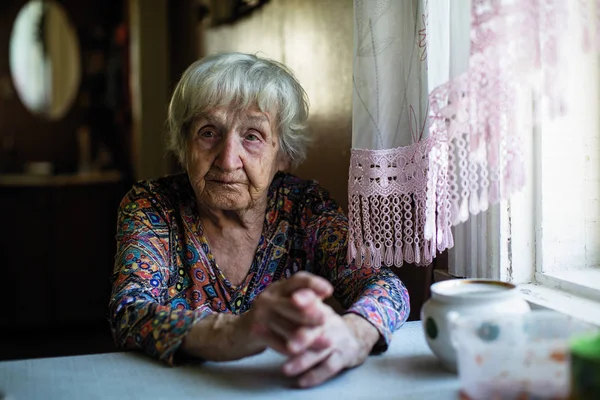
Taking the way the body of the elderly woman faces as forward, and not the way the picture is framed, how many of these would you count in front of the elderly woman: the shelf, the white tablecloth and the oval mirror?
1

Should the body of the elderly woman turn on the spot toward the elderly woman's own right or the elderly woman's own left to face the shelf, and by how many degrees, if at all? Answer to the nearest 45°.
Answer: approximately 135° to the elderly woman's own right

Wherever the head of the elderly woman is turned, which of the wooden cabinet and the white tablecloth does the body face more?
the white tablecloth

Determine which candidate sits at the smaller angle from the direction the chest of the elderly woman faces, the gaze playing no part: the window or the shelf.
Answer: the window

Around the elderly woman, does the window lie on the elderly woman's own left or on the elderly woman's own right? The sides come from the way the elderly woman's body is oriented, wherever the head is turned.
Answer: on the elderly woman's own left

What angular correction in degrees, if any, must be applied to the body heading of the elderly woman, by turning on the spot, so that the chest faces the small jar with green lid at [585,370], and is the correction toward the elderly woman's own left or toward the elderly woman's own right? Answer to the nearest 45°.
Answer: approximately 45° to the elderly woman's own left

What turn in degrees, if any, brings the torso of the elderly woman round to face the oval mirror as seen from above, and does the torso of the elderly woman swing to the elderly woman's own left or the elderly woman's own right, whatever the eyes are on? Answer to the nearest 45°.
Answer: approximately 135° to the elderly woman's own right

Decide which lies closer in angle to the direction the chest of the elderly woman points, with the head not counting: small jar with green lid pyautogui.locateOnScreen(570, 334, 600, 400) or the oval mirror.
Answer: the small jar with green lid

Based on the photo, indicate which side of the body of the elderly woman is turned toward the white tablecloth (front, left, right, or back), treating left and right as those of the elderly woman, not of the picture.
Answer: front

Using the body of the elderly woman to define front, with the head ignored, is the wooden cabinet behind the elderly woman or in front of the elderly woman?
behind

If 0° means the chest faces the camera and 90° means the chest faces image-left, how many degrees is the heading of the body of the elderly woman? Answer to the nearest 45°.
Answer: approximately 0°
